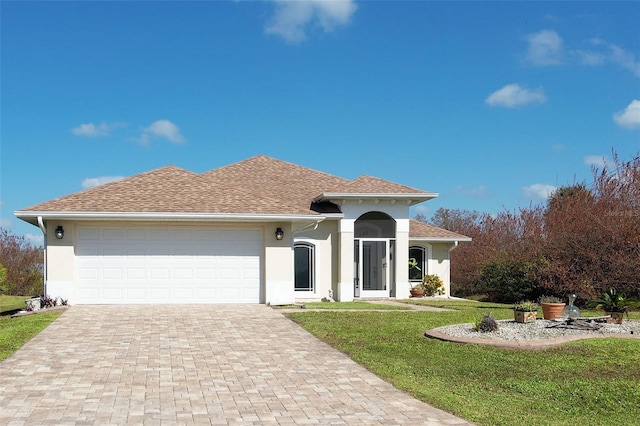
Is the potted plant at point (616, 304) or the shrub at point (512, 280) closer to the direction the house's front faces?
the potted plant

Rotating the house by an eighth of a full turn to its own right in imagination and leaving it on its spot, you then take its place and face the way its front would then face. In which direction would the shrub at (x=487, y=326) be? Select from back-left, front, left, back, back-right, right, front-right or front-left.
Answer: left

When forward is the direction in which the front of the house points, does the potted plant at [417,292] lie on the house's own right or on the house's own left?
on the house's own left

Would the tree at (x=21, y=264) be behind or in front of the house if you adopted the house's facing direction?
behind

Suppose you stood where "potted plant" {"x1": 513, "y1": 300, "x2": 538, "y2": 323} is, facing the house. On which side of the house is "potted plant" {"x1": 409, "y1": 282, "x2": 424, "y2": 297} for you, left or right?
right

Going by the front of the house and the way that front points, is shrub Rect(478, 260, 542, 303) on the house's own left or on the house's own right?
on the house's own left

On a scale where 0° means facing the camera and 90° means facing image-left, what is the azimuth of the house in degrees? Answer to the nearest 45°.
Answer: approximately 0°

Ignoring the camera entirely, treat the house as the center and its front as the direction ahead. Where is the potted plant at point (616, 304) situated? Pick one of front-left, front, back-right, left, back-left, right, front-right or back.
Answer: front-left
